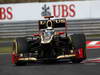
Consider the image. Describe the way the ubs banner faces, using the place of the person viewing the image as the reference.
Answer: facing the viewer

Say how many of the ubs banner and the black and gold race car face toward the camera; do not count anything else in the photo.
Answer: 2

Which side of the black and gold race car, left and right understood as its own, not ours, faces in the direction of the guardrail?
back

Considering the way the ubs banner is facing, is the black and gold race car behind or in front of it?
in front

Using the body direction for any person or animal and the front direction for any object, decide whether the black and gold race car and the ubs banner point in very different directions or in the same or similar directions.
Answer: same or similar directions

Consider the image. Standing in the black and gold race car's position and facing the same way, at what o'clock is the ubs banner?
The ubs banner is roughly at 6 o'clock from the black and gold race car.
